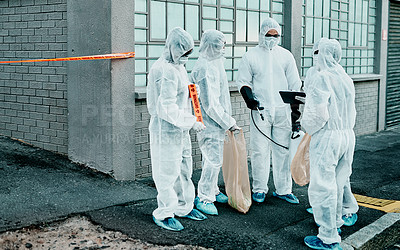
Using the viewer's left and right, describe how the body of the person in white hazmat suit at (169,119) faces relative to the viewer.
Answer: facing the viewer and to the right of the viewer

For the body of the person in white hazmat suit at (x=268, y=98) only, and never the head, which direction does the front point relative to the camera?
toward the camera

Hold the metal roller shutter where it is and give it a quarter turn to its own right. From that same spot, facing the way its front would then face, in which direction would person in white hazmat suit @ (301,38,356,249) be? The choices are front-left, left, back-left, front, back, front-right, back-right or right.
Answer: front-left

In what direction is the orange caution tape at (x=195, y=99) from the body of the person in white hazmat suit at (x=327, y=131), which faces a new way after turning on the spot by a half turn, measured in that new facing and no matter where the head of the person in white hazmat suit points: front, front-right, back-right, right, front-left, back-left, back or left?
back-right

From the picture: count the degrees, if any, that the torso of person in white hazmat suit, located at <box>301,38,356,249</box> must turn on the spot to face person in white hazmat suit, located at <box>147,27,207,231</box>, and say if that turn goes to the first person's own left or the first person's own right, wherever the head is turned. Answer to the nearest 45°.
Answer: approximately 45° to the first person's own left

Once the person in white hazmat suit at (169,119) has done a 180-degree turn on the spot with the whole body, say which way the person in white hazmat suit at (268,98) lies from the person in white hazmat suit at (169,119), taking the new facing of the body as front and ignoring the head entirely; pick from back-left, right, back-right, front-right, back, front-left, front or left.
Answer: right

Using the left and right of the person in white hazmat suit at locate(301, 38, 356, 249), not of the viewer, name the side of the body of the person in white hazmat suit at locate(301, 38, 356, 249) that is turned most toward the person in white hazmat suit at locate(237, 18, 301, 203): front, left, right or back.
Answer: front

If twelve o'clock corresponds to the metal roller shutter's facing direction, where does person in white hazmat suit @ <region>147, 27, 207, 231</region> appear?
The person in white hazmat suit is roughly at 2 o'clock from the metal roller shutter.
